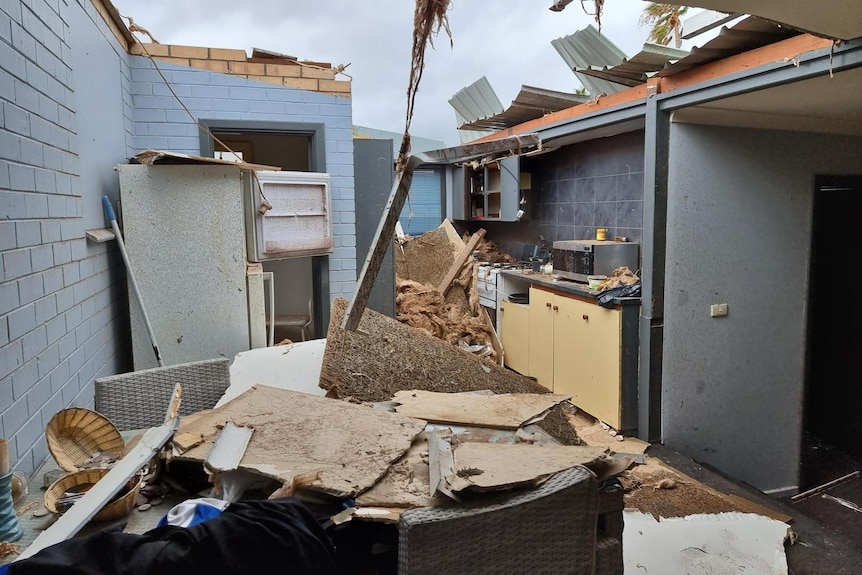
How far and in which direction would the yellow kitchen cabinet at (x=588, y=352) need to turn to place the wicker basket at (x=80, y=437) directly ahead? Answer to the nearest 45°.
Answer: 0° — it already faces it

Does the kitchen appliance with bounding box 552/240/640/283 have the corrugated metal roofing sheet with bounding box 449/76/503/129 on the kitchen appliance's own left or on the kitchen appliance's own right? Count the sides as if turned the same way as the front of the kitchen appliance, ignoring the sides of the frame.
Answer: on the kitchen appliance's own right

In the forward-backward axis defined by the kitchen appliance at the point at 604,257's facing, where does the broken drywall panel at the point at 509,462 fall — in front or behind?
in front

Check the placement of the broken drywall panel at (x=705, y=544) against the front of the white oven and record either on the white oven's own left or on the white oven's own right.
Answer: on the white oven's own left

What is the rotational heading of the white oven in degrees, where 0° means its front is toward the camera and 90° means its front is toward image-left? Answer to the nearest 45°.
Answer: approximately 45°

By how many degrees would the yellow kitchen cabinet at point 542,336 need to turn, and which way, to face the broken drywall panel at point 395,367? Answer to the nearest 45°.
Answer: approximately 45° to its left

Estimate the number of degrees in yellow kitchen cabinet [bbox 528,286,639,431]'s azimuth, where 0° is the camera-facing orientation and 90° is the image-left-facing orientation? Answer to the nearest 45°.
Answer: approximately 45°

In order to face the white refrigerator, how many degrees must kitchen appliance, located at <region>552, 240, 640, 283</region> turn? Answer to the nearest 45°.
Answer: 0° — it already faces it

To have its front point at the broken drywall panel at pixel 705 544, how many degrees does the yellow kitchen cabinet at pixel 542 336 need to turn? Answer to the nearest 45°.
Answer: approximately 45° to its left
